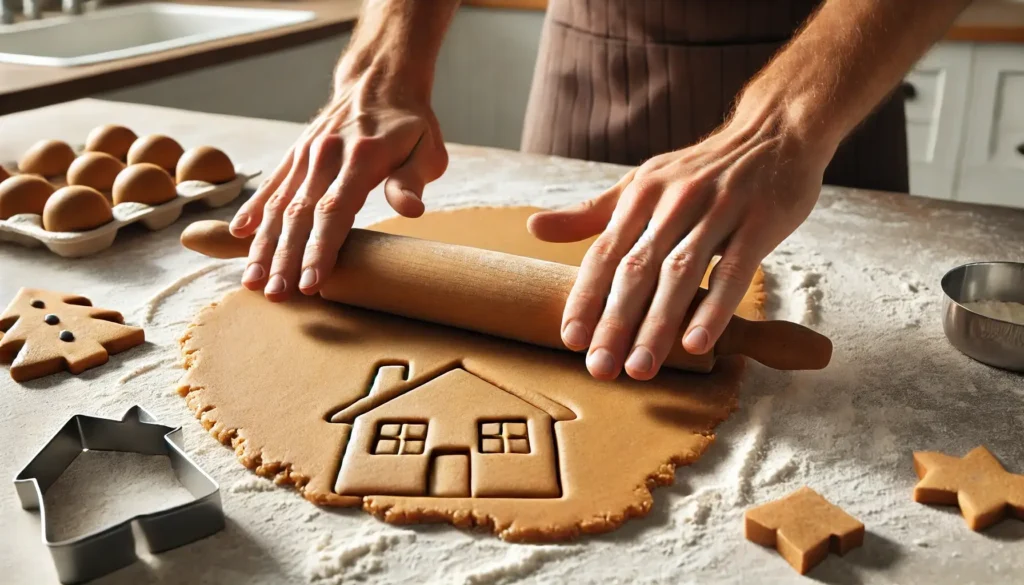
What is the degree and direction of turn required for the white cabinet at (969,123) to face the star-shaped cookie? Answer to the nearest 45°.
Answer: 0° — it already faces it

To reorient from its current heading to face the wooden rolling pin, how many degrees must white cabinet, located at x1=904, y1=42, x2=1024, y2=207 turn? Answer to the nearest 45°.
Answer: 0° — it already faces it

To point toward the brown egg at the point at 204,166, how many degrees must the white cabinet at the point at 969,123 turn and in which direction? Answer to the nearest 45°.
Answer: approximately 45° to its right

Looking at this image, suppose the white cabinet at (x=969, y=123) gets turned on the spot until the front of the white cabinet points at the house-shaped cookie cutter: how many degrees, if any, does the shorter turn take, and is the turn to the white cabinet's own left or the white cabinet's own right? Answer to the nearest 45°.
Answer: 0° — it already faces it

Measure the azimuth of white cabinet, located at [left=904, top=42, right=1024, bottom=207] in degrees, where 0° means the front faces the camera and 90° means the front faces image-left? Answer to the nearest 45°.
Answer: approximately 0°

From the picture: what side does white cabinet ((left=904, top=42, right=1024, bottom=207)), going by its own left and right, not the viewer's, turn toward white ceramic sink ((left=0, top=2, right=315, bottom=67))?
right
